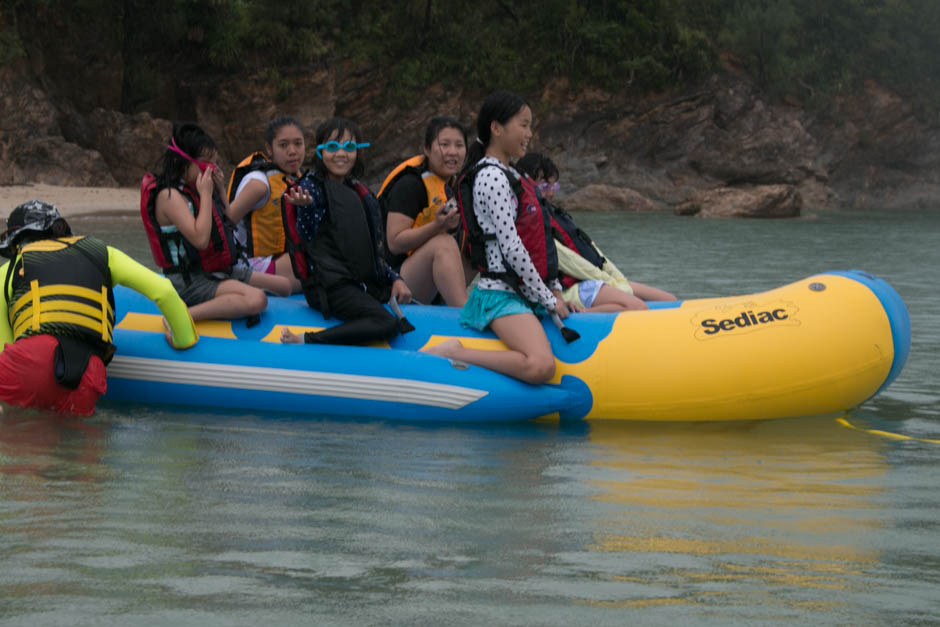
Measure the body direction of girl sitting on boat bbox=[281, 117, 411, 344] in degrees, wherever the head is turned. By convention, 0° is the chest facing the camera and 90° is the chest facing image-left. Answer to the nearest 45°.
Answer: approximately 315°

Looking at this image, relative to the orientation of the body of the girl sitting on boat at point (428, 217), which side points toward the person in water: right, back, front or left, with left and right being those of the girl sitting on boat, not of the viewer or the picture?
right

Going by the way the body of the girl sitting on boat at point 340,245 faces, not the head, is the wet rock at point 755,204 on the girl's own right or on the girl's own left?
on the girl's own left

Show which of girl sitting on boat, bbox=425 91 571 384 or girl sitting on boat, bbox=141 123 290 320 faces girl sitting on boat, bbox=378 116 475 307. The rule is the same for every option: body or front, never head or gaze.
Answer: girl sitting on boat, bbox=141 123 290 320

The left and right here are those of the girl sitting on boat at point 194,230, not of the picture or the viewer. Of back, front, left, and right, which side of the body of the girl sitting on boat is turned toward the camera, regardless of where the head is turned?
right

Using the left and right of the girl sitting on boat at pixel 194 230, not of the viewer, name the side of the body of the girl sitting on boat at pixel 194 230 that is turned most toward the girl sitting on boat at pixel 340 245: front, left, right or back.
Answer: front

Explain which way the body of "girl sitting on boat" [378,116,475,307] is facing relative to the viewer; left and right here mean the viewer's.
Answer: facing the viewer and to the right of the viewer

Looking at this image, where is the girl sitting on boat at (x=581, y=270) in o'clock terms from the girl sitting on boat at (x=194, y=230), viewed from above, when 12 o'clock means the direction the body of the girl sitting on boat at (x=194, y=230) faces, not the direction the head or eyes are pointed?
the girl sitting on boat at (x=581, y=270) is roughly at 12 o'clock from the girl sitting on boat at (x=194, y=230).
